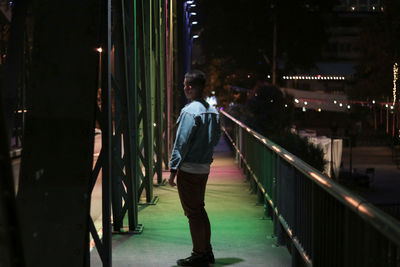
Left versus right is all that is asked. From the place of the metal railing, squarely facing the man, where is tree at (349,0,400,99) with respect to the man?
right

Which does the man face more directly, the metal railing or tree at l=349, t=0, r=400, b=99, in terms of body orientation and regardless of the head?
the tree

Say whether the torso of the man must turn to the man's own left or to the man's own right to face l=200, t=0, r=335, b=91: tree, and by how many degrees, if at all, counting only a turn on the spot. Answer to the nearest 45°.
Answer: approximately 45° to the man's own right

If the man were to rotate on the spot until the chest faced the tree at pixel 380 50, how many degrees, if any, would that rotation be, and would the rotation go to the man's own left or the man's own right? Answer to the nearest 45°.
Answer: approximately 45° to the man's own right
